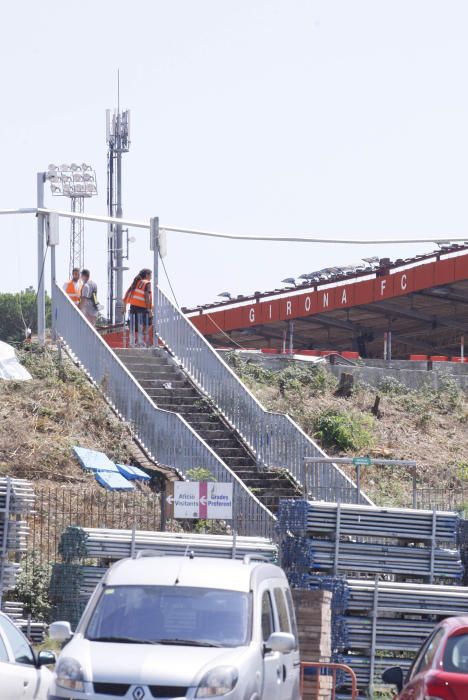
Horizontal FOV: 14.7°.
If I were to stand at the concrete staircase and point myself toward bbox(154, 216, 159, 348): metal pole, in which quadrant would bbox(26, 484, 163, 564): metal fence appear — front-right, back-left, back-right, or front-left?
back-left

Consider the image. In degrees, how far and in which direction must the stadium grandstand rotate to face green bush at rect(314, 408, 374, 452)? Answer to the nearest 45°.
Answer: approximately 45° to its left

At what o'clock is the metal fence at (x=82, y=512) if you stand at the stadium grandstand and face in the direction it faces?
The metal fence is roughly at 11 o'clock from the stadium grandstand.

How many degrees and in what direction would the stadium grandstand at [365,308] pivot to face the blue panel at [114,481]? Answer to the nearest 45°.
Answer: approximately 45° to its left

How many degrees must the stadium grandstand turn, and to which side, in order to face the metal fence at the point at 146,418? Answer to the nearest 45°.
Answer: approximately 45° to its left

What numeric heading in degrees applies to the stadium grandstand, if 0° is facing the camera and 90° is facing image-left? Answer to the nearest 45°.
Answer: approximately 45°

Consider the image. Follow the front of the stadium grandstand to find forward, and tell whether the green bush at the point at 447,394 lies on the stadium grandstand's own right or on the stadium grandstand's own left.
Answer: on the stadium grandstand's own left

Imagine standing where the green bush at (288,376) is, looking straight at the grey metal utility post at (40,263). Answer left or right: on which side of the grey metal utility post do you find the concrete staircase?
left
